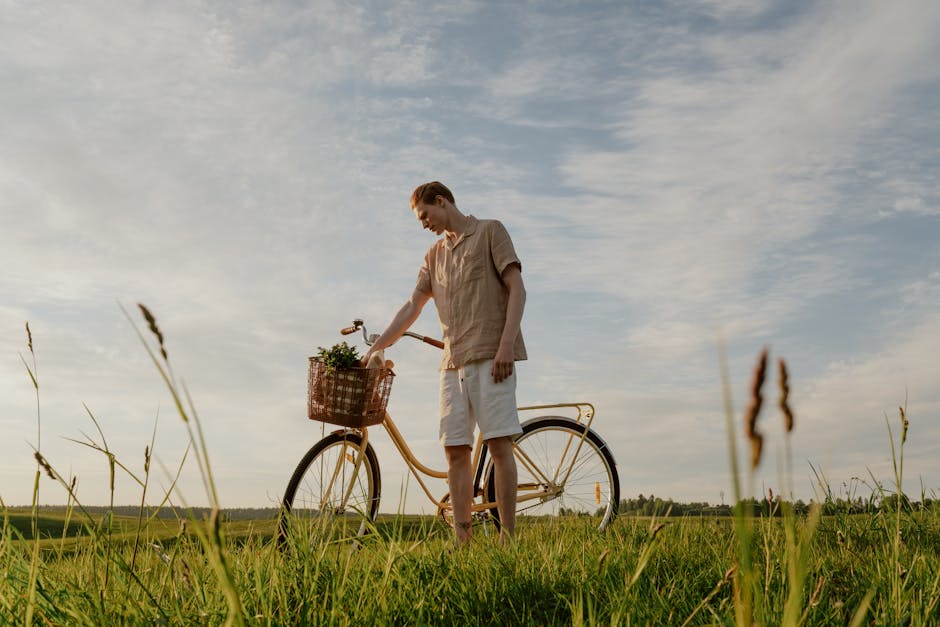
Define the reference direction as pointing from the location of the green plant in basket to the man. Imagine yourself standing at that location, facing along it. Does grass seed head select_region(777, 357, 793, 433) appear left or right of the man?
right

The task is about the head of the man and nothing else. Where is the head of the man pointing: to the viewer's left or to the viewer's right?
to the viewer's left

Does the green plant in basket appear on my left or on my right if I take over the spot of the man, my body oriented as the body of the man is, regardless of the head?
on my right

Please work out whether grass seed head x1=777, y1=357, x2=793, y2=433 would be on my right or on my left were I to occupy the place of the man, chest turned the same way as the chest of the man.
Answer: on my left

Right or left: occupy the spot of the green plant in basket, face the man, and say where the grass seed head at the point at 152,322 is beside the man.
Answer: right

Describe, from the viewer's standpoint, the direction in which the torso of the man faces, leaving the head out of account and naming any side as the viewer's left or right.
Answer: facing the viewer and to the left of the viewer

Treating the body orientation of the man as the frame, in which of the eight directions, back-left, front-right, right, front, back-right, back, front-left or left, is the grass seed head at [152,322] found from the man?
front-left

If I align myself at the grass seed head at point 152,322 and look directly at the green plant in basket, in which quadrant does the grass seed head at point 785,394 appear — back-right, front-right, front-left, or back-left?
back-right
